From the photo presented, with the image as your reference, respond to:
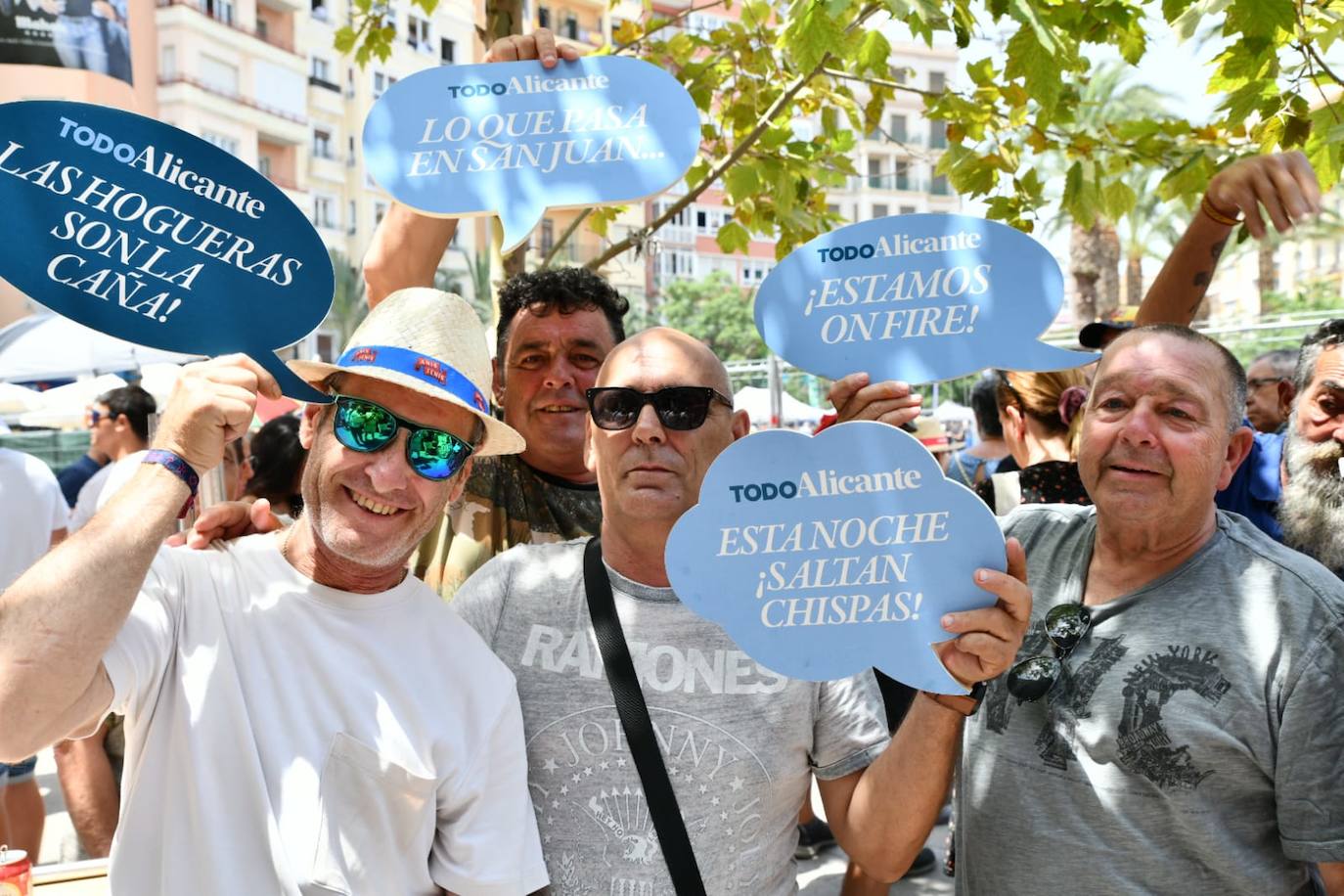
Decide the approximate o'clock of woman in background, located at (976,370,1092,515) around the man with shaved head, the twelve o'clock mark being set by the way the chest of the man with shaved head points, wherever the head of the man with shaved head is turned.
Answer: The woman in background is roughly at 7 o'clock from the man with shaved head.

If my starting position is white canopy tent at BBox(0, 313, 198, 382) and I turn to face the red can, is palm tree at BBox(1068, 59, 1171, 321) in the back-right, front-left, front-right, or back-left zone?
back-left

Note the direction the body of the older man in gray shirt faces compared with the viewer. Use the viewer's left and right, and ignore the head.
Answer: facing the viewer and to the left of the viewer

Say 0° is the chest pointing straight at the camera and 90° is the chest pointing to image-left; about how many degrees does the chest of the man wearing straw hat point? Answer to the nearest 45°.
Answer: approximately 0°

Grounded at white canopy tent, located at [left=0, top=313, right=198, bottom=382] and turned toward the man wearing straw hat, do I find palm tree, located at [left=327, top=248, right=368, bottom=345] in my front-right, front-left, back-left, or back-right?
back-left

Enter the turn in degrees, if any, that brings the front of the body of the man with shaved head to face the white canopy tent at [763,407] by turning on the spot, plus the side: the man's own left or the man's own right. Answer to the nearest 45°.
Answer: approximately 180°

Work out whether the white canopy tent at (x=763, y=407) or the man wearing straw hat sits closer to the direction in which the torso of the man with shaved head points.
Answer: the man wearing straw hat

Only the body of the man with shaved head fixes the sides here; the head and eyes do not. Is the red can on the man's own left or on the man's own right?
on the man's own right

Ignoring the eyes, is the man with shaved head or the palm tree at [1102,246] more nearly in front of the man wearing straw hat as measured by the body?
the man with shaved head

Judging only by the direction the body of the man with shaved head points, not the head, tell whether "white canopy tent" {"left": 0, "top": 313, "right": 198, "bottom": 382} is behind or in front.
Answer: behind
